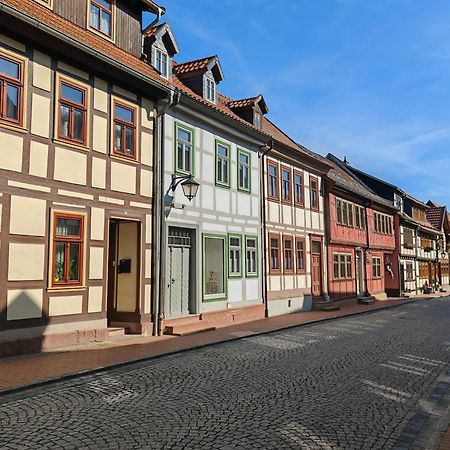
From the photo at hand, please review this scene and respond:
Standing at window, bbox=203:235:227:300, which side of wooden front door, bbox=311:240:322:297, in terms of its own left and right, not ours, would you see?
right

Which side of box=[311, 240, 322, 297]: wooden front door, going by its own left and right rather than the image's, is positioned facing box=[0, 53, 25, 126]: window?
right

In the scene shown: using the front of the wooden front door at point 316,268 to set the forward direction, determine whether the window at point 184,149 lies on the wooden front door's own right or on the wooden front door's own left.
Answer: on the wooden front door's own right

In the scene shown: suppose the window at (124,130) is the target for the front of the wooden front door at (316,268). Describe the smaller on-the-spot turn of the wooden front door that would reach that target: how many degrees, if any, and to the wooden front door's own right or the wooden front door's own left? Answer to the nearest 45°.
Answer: approximately 45° to the wooden front door's own right

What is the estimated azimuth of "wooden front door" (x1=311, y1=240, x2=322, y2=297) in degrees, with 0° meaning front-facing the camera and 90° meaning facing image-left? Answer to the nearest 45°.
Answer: approximately 315°
